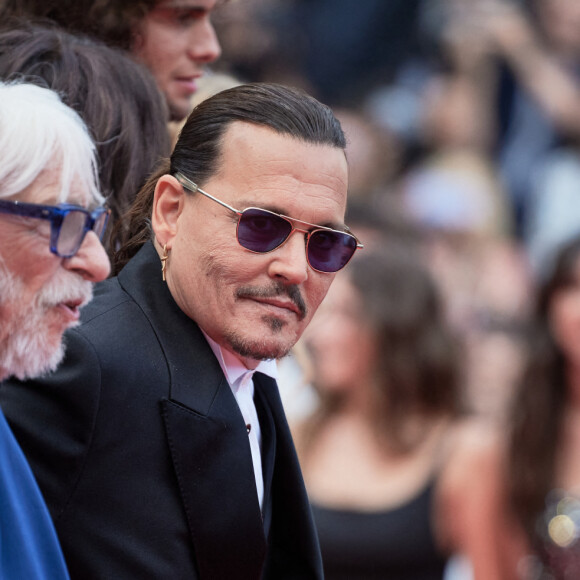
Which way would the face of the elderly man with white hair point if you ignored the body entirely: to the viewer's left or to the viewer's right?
to the viewer's right

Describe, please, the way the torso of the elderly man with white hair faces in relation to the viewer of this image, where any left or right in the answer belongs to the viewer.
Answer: facing to the right of the viewer
